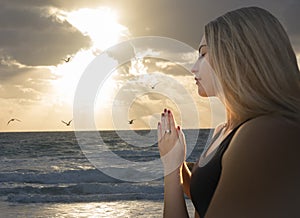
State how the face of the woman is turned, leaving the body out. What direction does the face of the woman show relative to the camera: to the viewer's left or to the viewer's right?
to the viewer's left

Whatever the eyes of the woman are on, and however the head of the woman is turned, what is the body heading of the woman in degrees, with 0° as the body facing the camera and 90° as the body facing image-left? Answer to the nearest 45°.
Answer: approximately 90°
